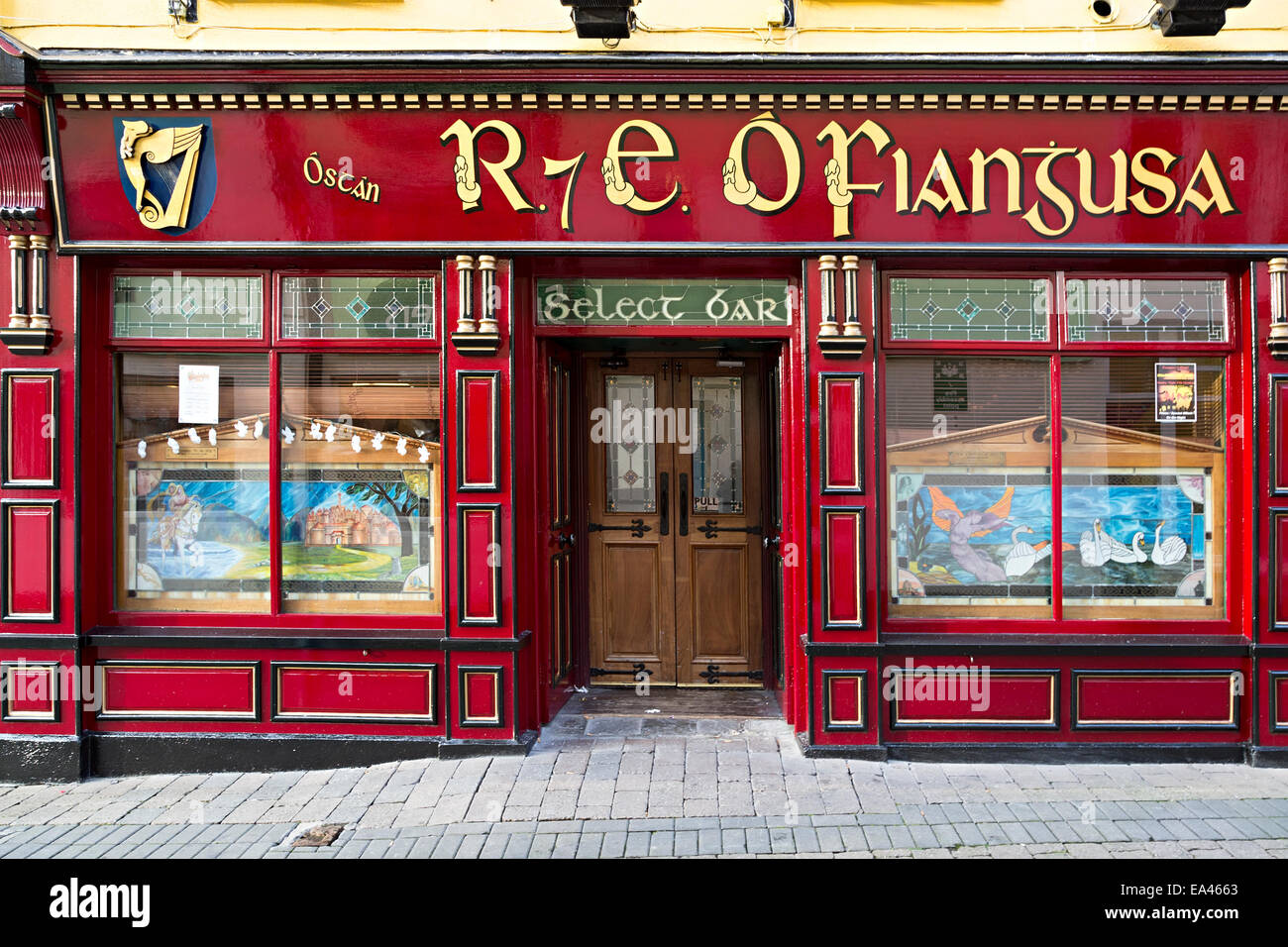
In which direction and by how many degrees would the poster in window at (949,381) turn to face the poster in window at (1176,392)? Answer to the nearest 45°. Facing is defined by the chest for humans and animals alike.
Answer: approximately 90° to its left

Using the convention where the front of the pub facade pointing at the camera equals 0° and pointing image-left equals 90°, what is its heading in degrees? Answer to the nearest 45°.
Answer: approximately 0°

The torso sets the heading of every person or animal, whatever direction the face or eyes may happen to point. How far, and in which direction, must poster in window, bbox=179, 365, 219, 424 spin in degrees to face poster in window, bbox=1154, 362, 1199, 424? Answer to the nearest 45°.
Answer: approximately 45° to its left

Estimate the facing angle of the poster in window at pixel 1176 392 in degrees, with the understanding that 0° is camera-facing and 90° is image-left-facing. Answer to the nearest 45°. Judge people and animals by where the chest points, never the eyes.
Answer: approximately 0°

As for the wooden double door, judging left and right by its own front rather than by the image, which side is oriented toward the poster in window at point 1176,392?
left

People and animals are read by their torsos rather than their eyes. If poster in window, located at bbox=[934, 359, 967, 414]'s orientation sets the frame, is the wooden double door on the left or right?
on its right

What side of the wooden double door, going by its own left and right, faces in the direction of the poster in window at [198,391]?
right
